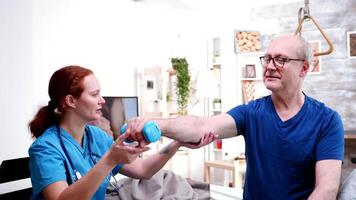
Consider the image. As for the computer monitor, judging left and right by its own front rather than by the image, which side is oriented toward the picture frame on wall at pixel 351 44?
left

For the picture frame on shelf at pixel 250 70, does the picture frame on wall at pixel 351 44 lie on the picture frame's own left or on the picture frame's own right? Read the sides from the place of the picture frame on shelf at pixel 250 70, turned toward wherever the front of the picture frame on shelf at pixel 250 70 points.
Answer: on the picture frame's own left

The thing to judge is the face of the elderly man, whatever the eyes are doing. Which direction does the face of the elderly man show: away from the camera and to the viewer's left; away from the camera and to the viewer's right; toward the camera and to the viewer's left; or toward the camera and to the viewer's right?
toward the camera and to the viewer's left

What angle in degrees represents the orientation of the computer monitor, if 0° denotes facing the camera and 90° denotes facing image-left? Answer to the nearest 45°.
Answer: approximately 0°

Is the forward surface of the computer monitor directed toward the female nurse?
yes

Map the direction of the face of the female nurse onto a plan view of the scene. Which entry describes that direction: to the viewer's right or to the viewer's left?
to the viewer's right

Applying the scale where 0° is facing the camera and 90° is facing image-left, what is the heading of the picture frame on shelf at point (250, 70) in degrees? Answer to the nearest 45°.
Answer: approximately 0°

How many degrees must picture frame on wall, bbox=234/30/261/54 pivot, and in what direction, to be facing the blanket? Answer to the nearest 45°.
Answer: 0° — it already faces it
